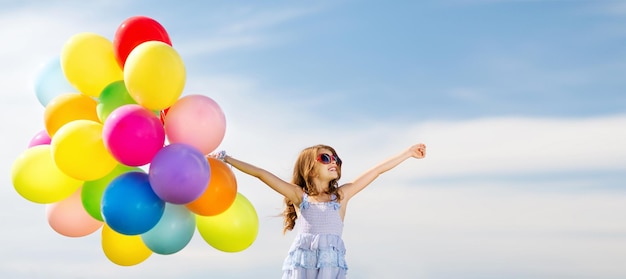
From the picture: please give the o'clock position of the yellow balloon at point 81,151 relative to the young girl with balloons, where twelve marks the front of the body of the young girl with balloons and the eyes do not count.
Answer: The yellow balloon is roughly at 2 o'clock from the young girl with balloons.

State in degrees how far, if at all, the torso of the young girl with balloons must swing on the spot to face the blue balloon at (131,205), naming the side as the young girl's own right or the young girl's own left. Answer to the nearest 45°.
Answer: approximately 45° to the young girl's own right

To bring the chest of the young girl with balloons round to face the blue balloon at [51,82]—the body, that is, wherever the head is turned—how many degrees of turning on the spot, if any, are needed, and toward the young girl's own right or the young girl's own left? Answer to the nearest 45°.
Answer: approximately 90° to the young girl's own right

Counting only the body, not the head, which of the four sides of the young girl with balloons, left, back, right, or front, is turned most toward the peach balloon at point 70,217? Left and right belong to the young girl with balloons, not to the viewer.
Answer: right

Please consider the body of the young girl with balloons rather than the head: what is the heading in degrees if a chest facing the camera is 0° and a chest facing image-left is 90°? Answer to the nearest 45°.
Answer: approximately 0°

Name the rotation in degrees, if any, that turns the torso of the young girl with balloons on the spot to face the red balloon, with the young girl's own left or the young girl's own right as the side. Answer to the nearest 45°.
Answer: approximately 45° to the young girl's own right

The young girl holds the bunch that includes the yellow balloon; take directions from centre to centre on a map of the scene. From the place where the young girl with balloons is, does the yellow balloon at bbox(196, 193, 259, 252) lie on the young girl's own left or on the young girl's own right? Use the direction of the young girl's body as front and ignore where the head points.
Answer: on the young girl's own right
